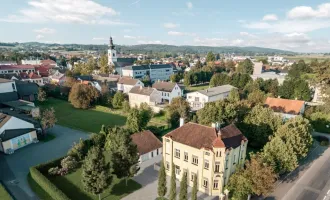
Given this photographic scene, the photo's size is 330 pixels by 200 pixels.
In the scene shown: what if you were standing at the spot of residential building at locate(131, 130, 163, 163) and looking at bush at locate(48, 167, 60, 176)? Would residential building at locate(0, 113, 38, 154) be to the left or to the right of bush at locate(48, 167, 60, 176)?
right

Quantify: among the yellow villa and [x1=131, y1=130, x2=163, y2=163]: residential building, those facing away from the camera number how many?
0

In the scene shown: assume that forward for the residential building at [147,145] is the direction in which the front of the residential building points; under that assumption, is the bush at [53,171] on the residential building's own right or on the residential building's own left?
on the residential building's own right

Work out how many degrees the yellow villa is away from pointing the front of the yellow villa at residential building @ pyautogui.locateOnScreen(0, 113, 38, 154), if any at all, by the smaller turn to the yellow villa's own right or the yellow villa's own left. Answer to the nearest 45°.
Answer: approximately 45° to the yellow villa's own right

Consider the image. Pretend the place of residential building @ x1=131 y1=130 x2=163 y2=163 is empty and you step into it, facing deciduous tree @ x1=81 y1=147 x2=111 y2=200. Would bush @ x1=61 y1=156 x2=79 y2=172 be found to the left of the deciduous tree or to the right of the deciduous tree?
right

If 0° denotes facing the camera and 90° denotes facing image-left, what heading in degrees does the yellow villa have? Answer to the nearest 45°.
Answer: approximately 45°

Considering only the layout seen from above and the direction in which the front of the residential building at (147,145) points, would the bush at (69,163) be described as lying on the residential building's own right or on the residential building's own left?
on the residential building's own right

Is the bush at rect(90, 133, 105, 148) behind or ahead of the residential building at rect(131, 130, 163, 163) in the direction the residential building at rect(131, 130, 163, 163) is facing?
behind

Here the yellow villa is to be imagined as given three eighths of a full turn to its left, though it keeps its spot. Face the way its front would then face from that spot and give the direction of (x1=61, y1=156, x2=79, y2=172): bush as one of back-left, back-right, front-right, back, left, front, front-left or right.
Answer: back

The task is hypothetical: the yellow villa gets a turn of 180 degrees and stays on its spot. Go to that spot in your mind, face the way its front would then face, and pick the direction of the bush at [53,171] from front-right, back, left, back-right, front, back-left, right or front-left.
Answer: back-left
